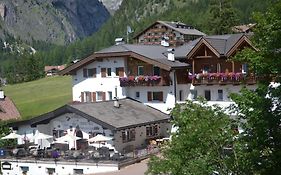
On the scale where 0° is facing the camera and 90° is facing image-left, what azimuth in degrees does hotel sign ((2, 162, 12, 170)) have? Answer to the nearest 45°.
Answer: approximately 0°

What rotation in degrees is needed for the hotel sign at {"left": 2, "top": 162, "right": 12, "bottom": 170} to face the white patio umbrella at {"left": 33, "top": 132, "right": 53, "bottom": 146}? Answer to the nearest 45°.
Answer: approximately 135° to its left

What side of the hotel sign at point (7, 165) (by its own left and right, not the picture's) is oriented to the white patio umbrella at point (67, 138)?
left
